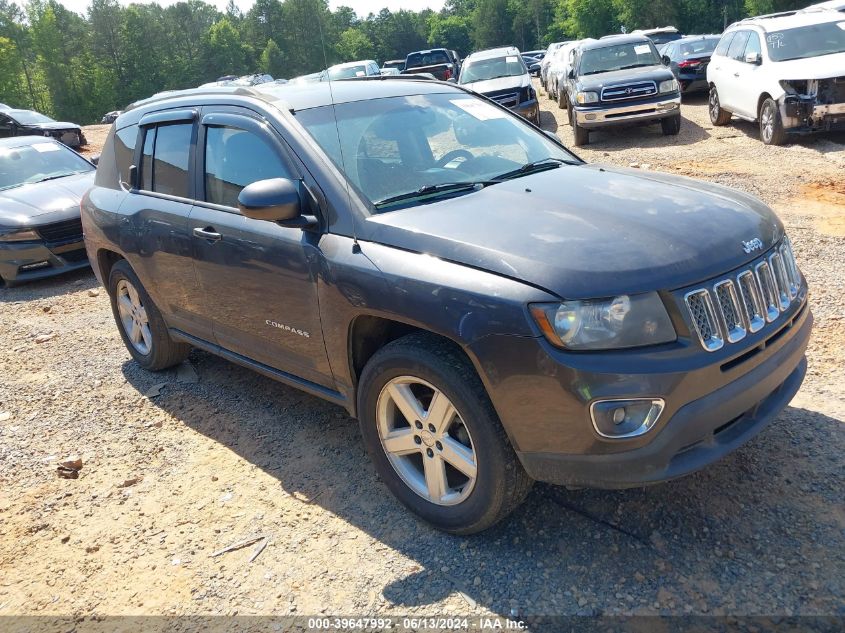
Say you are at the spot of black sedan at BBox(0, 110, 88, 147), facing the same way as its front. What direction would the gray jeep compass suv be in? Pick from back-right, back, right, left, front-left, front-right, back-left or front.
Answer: front-right

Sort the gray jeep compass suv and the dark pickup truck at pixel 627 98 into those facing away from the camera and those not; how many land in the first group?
0

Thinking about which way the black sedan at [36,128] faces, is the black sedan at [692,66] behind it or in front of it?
in front

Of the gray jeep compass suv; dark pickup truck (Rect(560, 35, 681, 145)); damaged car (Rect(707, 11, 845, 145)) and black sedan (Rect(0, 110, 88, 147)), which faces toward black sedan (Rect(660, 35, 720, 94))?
black sedan (Rect(0, 110, 88, 147))

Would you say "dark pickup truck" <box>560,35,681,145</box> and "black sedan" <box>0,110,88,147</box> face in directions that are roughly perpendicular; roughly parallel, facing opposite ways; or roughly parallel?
roughly perpendicular

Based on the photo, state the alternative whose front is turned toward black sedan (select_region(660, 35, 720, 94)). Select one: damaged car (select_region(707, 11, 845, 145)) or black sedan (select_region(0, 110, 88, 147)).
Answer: black sedan (select_region(0, 110, 88, 147))

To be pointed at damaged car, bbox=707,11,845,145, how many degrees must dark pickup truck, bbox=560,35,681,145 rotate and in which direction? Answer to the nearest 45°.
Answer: approximately 45° to its left

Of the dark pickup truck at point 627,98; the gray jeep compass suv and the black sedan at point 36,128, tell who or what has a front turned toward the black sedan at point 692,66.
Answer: the black sedan at point 36,128

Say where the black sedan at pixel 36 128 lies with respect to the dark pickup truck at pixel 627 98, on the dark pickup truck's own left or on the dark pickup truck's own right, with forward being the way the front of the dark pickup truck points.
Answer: on the dark pickup truck's own right

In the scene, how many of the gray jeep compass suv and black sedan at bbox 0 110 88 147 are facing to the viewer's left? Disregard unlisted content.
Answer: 0

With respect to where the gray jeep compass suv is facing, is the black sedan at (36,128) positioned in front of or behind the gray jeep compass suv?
behind

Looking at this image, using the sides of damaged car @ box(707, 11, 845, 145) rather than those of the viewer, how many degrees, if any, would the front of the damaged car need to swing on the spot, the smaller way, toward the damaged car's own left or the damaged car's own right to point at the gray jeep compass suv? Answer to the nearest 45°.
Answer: approximately 45° to the damaged car's own right

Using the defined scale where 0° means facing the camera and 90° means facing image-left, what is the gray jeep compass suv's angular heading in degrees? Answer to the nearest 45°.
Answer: approximately 315°

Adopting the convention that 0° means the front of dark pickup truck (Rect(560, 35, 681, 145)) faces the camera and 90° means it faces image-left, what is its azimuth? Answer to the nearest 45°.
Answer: approximately 0°
